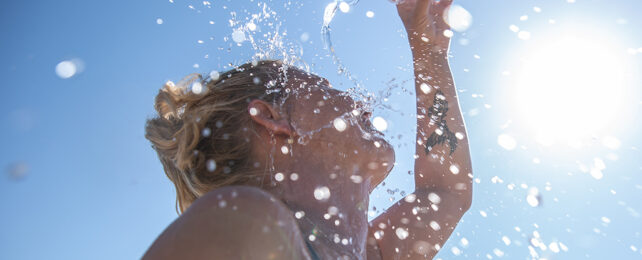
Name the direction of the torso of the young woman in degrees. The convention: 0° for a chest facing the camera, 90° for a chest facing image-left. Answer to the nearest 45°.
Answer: approximately 270°

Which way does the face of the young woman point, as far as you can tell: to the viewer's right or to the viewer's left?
to the viewer's right
